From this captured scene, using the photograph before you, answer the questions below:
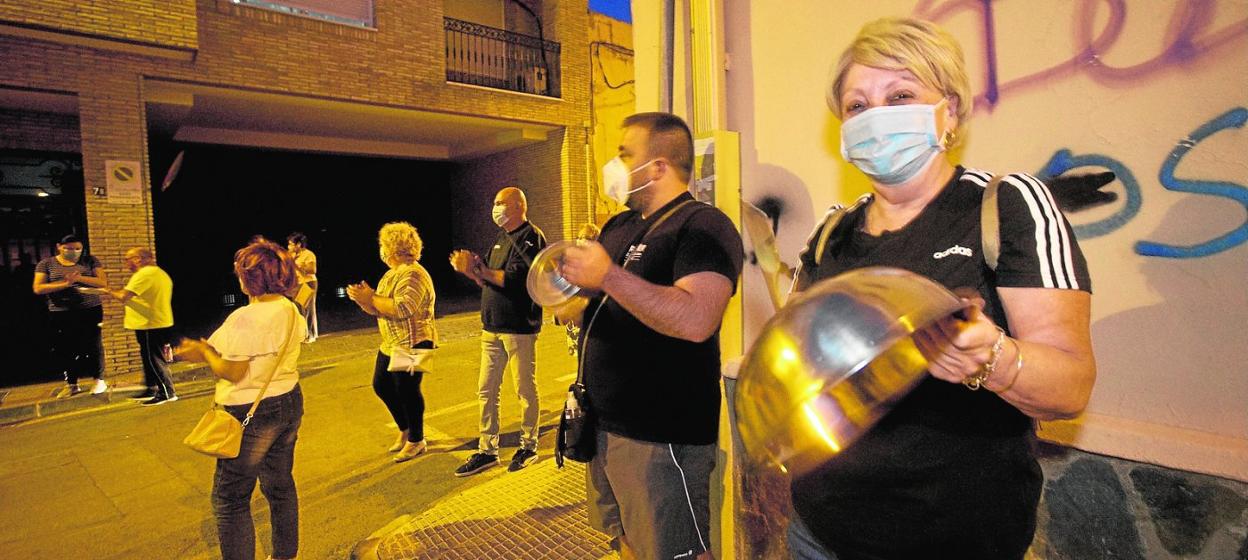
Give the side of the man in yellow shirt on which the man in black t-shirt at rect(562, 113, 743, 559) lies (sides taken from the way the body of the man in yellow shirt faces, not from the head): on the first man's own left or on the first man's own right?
on the first man's own left

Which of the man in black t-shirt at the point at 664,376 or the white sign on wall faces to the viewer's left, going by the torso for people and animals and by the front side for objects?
the man in black t-shirt

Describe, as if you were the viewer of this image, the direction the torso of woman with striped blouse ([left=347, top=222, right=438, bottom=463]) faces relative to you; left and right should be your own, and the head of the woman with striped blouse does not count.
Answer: facing to the left of the viewer

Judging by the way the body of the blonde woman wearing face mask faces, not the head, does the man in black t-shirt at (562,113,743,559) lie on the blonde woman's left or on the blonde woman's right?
on the blonde woman's right

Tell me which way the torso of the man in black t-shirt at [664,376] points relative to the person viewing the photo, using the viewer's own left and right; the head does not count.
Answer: facing to the left of the viewer

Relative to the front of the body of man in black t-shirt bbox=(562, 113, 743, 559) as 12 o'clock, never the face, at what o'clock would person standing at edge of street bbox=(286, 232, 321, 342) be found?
The person standing at edge of street is roughly at 2 o'clock from the man in black t-shirt.

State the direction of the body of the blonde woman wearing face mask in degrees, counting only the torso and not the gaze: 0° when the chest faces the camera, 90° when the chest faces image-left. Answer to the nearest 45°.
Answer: approximately 45°

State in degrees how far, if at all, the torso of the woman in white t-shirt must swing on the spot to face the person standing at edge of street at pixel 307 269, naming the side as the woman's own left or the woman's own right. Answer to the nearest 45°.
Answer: approximately 45° to the woman's own right

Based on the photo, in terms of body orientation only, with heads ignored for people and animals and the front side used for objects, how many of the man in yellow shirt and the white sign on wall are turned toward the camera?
1
